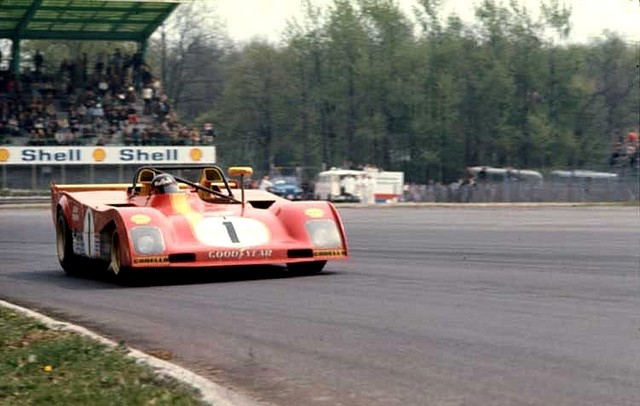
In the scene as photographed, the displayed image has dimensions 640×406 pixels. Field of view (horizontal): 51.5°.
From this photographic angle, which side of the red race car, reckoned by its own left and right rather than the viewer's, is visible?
front
